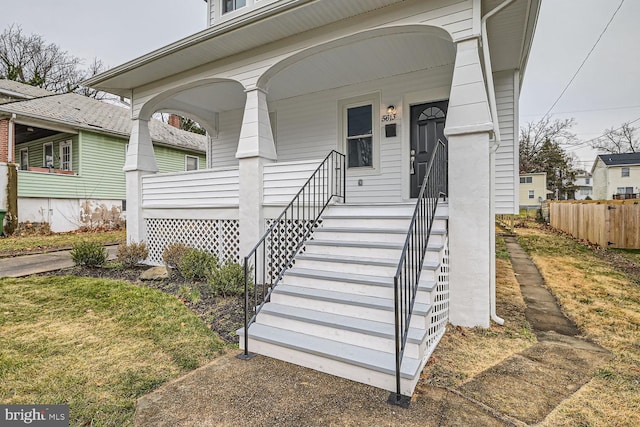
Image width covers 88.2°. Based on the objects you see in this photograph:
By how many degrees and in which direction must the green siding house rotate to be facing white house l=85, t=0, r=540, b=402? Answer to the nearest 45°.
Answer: approximately 45° to its left

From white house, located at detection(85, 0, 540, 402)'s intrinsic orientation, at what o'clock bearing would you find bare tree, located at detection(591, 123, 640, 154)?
The bare tree is roughly at 6 o'clock from the white house.

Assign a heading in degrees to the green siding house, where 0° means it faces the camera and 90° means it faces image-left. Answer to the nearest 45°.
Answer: approximately 45°

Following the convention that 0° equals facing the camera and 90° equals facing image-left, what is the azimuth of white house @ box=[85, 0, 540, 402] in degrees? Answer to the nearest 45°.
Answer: approximately 45°

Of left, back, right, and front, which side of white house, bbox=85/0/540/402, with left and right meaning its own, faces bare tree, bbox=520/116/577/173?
back

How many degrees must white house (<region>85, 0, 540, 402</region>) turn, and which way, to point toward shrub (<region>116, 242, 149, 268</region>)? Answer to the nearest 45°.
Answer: approximately 45° to its right

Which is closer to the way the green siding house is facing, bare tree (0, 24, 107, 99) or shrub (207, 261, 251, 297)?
the shrub

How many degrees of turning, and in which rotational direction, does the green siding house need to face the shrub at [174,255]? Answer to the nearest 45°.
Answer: approximately 45° to its left

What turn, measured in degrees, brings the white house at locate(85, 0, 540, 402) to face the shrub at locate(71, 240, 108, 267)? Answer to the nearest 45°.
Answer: approximately 45° to its right
